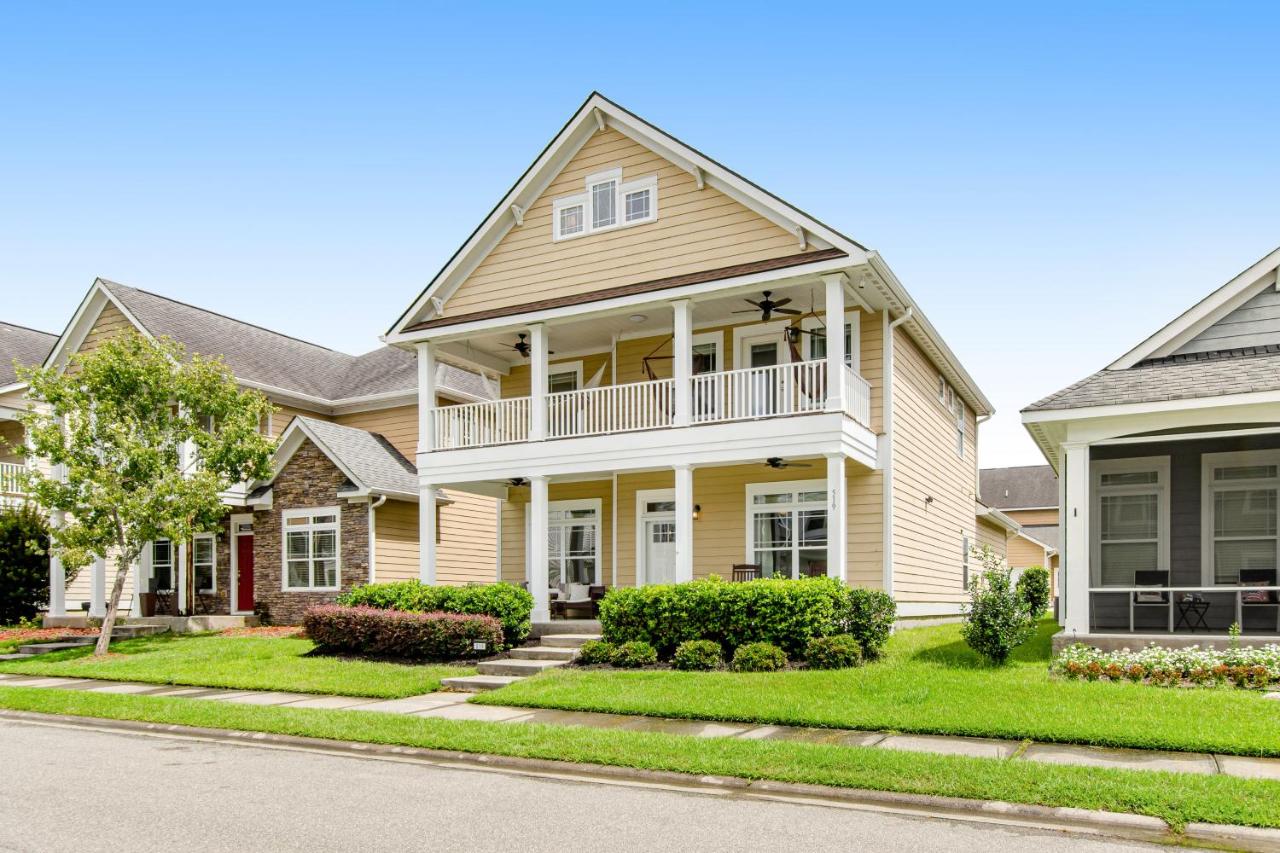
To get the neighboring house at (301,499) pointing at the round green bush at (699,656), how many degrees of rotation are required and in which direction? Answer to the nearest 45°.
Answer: approximately 45° to its left

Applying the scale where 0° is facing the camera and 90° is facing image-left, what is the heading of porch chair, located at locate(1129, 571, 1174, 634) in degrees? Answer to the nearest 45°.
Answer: approximately 0°

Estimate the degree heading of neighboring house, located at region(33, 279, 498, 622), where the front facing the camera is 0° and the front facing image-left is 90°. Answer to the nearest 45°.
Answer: approximately 45°

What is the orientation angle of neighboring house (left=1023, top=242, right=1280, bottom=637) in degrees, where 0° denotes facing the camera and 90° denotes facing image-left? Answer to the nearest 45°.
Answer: approximately 0°

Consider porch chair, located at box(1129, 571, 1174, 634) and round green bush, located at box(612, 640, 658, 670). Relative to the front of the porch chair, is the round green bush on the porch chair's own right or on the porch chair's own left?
on the porch chair's own right

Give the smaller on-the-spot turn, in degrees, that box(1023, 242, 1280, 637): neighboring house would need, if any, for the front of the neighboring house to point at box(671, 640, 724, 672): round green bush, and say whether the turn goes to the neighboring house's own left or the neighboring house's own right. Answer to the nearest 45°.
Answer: approximately 45° to the neighboring house's own right

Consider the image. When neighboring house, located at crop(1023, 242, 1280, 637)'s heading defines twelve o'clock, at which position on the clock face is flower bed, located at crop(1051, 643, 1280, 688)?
The flower bed is roughly at 12 o'clock from the neighboring house.

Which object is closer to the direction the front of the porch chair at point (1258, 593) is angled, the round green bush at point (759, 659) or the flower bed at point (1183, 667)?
the flower bed
